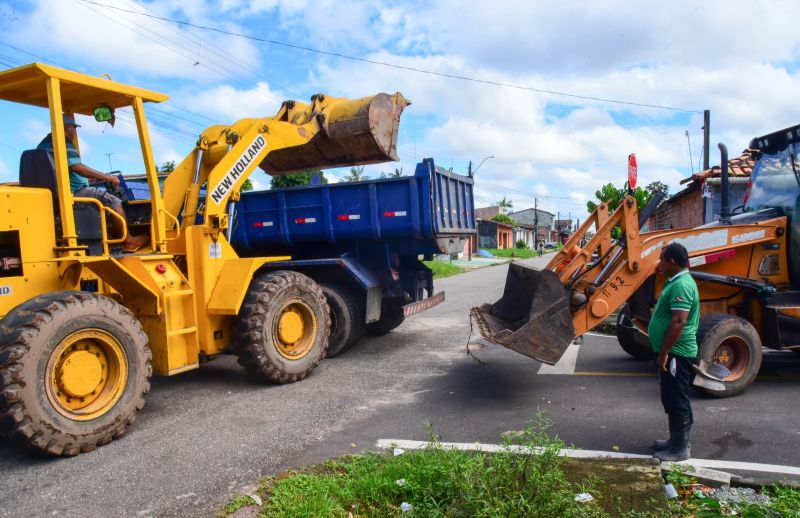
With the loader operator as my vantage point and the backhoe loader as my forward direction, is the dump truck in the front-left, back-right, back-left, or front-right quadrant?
front-left

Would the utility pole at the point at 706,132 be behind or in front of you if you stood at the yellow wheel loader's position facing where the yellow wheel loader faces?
in front

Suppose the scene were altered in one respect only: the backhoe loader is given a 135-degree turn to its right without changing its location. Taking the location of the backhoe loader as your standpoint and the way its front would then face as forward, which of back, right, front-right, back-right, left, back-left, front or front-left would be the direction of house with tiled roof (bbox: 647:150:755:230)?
front

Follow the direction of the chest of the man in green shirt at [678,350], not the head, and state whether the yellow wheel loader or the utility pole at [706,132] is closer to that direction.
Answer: the yellow wheel loader

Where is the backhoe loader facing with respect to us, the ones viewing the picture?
facing the viewer and to the left of the viewer

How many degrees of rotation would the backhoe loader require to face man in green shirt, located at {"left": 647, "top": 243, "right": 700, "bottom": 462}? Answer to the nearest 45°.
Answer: approximately 45° to its left

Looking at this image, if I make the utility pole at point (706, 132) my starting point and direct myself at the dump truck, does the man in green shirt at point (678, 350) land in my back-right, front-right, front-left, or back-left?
front-left

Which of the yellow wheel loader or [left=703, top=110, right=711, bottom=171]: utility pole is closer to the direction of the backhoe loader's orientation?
the yellow wheel loader

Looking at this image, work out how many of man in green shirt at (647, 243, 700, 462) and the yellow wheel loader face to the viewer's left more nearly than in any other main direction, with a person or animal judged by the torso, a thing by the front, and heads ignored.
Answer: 1

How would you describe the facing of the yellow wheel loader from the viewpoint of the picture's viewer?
facing away from the viewer and to the right of the viewer

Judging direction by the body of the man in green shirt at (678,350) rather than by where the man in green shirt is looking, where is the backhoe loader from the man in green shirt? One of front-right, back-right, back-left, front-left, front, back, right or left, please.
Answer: right

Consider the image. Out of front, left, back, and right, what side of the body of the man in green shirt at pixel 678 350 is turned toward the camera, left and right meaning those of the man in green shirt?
left

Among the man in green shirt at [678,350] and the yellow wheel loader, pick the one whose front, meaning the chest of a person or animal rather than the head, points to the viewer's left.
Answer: the man in green shirt

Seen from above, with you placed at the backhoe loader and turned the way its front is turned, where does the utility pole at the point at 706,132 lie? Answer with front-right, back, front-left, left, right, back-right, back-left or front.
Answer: back-right

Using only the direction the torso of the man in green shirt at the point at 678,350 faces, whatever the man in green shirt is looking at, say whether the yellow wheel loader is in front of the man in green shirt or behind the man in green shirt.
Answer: in front

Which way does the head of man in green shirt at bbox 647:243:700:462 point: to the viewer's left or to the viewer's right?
to the viewer's left
